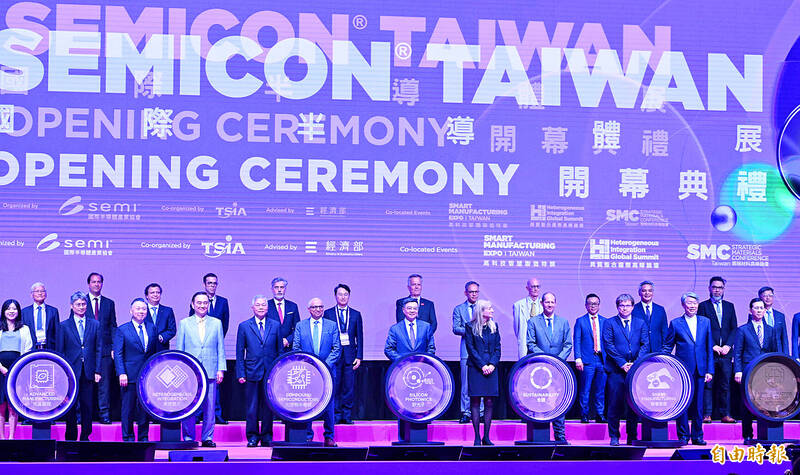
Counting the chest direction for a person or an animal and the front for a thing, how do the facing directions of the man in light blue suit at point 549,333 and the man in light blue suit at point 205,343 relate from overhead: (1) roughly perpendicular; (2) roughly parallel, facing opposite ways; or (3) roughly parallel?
roughly parallel

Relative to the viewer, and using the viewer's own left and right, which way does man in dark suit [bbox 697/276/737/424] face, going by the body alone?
facing the viewer

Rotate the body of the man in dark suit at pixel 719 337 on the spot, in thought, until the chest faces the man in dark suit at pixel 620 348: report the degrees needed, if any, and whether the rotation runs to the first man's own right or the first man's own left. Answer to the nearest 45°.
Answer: approximately 45° to the first man's own right

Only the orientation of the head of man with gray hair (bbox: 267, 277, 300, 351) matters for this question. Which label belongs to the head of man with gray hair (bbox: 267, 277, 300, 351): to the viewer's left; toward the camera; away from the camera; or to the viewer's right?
toward the camera

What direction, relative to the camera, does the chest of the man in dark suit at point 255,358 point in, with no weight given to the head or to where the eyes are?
toward the camera

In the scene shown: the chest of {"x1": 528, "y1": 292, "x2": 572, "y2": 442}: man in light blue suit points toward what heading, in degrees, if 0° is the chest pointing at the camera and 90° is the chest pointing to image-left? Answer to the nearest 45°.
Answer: approximately 0°

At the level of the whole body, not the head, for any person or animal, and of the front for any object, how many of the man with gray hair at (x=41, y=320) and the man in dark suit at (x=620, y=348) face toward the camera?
2

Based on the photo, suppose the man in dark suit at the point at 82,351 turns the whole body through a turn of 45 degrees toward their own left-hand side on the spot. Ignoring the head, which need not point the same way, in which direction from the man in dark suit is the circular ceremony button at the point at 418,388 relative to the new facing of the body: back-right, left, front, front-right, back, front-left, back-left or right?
front

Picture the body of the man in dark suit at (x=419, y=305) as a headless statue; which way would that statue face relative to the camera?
toward the camera

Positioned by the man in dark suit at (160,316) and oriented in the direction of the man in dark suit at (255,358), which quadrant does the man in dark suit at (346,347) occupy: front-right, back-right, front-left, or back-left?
front-left

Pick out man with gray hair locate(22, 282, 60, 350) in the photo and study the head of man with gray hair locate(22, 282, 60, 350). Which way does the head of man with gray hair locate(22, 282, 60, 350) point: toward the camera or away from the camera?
toward the camera

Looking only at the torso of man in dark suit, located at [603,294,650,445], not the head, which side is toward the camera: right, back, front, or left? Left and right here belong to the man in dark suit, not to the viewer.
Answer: front

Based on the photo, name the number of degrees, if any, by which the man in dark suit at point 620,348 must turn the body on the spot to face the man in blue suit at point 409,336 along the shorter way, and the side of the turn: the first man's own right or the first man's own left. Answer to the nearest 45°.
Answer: approximately 90° to the first man's own right
